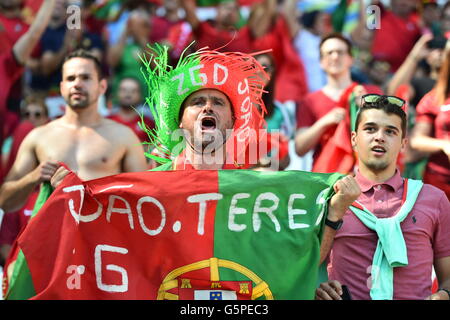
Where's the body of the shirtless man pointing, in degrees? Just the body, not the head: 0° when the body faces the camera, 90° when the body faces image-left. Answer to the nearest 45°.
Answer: approximately 0°

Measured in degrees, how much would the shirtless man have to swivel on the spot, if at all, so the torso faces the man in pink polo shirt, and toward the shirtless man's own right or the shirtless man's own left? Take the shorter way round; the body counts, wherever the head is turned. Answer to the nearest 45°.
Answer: approximately 45° to the shirtless man's own left
